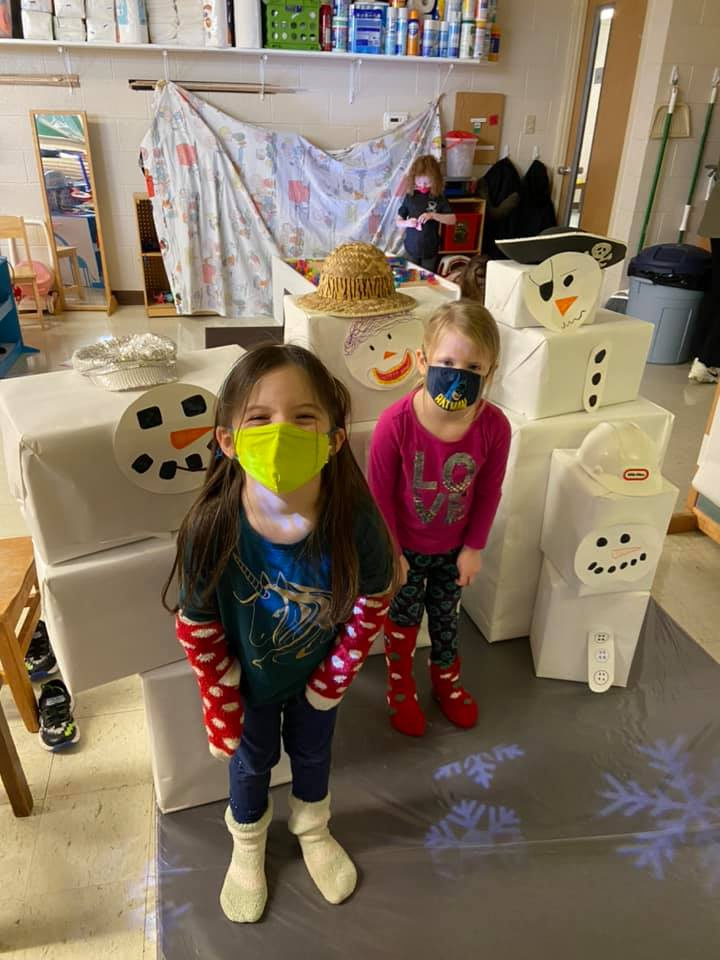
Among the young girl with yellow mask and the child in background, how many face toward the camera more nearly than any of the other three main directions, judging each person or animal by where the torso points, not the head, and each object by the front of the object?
2

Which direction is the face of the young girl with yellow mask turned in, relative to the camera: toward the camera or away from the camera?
toward the camera

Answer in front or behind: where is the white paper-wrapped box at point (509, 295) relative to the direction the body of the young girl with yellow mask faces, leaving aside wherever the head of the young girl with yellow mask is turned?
behind

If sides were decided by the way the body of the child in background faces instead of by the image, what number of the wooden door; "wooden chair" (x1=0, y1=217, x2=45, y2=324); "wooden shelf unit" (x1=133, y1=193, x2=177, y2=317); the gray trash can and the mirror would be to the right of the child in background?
3

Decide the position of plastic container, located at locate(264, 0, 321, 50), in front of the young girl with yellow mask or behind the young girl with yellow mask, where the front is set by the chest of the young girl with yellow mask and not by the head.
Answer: behind

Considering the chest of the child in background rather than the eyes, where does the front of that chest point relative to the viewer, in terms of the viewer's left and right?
facing the viewer

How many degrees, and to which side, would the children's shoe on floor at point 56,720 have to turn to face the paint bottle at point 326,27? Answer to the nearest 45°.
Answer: approximately 135° to its left

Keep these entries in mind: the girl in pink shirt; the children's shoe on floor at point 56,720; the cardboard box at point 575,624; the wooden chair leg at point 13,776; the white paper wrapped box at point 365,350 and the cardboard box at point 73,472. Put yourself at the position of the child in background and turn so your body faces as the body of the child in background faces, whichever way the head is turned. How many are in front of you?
6

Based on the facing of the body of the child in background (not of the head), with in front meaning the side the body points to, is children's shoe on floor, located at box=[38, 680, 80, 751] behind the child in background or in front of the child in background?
in front

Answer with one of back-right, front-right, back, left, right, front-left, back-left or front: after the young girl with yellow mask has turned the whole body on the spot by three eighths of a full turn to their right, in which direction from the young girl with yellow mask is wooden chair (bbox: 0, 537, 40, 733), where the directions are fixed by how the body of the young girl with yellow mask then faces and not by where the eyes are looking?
front

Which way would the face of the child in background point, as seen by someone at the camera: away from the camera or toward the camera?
toward the camera

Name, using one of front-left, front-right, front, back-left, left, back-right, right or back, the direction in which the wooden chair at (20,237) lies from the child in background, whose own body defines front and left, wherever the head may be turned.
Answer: right

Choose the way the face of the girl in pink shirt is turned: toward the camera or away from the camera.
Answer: toward the camera

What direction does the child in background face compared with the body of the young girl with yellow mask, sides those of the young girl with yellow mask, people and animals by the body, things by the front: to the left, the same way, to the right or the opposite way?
the same way

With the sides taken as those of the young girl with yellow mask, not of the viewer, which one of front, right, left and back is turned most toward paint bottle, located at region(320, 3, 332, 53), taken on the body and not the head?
back
